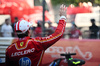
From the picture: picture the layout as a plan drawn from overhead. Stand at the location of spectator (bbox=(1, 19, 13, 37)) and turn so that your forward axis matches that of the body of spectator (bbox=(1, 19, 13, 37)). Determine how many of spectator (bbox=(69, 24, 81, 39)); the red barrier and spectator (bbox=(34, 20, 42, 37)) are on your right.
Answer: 0

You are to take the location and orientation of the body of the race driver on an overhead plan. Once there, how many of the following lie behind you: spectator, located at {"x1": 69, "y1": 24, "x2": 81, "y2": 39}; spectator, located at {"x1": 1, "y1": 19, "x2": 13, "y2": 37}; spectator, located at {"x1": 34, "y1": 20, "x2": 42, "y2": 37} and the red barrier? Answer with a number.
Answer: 0

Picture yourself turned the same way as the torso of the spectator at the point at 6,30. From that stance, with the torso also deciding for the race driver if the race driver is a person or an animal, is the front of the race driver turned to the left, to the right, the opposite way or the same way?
the opposite way

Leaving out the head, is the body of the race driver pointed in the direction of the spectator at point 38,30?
yes

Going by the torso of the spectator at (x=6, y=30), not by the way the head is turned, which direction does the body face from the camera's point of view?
toward the camera

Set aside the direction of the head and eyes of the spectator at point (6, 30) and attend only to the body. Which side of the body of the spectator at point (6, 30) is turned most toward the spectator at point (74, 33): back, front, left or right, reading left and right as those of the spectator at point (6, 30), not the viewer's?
left

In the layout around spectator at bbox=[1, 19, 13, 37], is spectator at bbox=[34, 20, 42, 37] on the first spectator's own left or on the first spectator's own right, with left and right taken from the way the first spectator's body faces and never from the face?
on the first spectator's own left

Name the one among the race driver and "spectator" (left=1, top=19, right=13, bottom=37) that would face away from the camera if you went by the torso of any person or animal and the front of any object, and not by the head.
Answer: the race driver

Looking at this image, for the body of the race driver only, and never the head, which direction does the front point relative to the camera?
away from the camera

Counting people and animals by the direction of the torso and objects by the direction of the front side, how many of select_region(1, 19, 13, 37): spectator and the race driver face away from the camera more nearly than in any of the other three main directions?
1

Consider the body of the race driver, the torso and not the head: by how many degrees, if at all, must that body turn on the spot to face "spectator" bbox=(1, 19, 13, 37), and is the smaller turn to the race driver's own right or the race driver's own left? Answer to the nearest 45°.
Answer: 0° — they already face them

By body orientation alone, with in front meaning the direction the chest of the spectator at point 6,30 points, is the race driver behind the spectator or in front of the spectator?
in front
